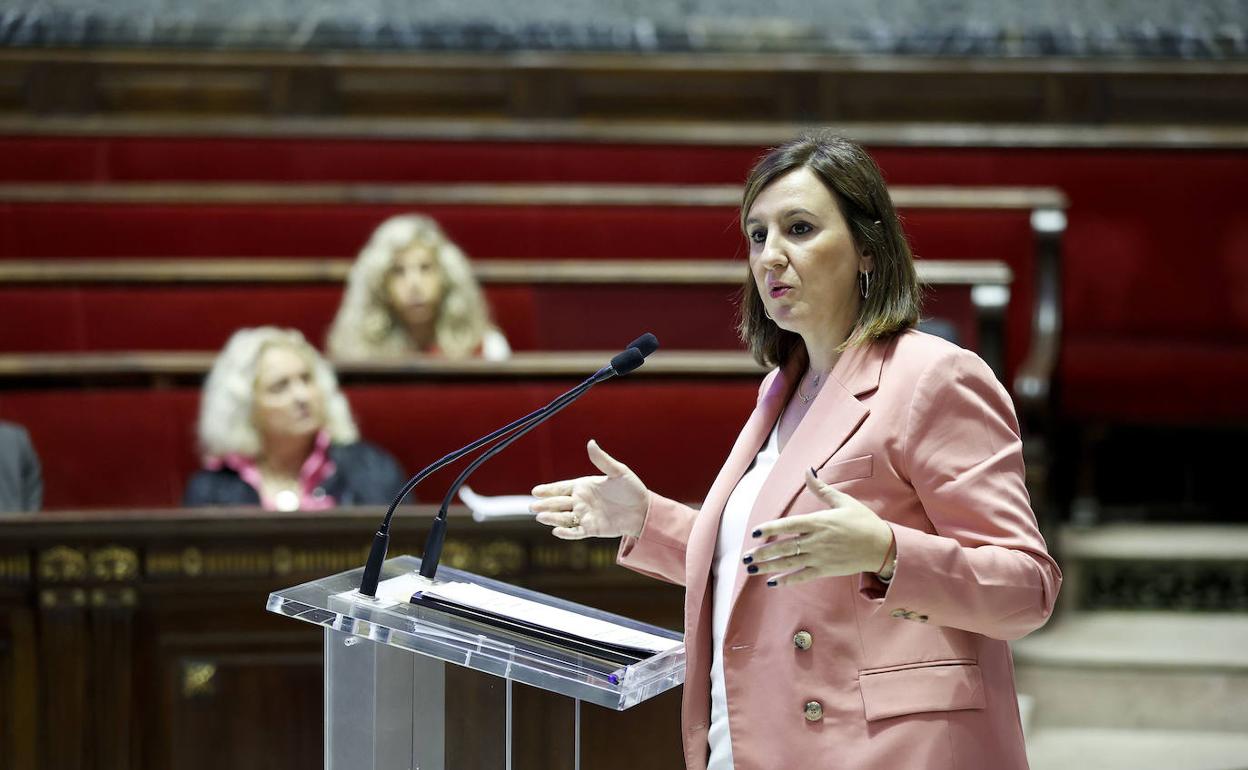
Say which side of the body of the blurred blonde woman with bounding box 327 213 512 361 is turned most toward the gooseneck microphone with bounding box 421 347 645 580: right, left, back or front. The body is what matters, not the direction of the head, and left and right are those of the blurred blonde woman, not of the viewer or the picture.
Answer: front

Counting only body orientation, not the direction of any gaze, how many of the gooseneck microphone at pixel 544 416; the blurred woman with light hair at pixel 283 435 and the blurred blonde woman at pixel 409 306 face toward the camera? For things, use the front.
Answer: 2

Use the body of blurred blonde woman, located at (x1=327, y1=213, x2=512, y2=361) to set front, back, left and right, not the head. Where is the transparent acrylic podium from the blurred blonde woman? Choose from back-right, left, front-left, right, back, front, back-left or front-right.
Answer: front

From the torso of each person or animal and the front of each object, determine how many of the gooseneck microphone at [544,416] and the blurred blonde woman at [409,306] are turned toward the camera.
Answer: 1

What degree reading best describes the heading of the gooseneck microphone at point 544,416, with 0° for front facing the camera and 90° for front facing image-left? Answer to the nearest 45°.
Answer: approximately 270°

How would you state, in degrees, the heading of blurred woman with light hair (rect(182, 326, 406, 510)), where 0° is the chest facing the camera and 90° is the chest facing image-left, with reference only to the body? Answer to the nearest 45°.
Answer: approximately 0°

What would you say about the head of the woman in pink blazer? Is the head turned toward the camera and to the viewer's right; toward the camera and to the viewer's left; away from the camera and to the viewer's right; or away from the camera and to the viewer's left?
toward the camera and to the viewer's left

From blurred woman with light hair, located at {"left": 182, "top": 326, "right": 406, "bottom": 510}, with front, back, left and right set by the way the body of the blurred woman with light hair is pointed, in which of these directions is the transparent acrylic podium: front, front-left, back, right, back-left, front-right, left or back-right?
front

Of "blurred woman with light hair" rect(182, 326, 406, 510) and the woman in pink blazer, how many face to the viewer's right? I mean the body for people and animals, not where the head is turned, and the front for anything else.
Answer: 0

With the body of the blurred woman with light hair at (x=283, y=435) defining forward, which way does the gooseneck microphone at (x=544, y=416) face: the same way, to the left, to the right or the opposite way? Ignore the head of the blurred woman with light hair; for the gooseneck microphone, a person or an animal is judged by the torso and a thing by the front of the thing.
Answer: to the left
